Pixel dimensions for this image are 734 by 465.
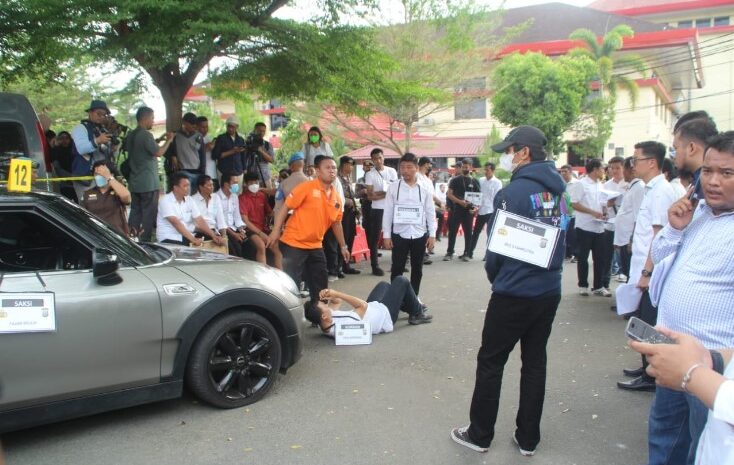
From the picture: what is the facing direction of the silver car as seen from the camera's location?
facing to the right of the viewer

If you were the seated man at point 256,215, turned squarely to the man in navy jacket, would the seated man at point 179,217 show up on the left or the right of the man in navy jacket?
right

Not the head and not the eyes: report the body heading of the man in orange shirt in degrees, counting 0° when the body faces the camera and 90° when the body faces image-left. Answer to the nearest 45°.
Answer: approximately 315°

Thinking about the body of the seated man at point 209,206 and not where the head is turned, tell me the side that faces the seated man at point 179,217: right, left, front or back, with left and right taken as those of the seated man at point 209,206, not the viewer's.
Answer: right

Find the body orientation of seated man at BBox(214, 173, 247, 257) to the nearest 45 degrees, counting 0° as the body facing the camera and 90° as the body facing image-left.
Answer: approximately 315°

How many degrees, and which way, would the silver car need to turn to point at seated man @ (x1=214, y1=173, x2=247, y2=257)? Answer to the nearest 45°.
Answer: approximately 90° to its left
